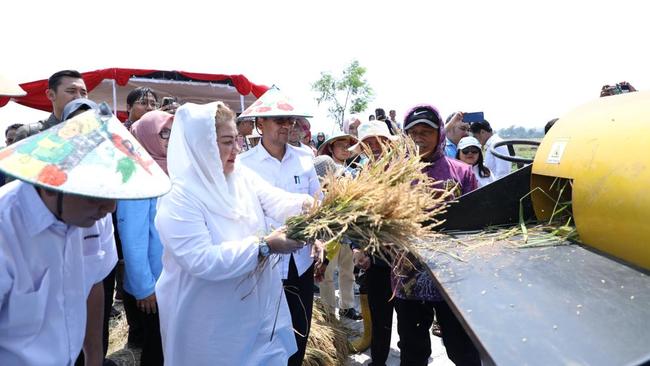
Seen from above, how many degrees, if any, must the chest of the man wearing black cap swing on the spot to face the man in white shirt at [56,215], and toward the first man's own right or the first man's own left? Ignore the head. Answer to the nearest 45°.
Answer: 0° — they already face them

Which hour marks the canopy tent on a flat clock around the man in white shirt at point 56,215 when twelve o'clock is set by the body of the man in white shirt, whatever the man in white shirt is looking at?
The canopy tent is roughly at 8 o'clock from the man in white shirt.

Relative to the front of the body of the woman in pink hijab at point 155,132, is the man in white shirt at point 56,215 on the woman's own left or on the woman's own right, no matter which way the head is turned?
on the woman's own right

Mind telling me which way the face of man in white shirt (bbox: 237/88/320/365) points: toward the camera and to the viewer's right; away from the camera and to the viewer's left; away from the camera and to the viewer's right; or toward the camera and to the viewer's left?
toward the camera and to the viewer's right

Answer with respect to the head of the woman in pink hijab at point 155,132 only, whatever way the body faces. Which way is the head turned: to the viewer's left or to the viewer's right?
to the viewer's right

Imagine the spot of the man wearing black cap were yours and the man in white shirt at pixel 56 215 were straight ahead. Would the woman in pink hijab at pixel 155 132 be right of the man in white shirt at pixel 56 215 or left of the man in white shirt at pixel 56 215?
right

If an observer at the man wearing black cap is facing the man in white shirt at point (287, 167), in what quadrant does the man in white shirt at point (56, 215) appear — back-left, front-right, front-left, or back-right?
front-left
